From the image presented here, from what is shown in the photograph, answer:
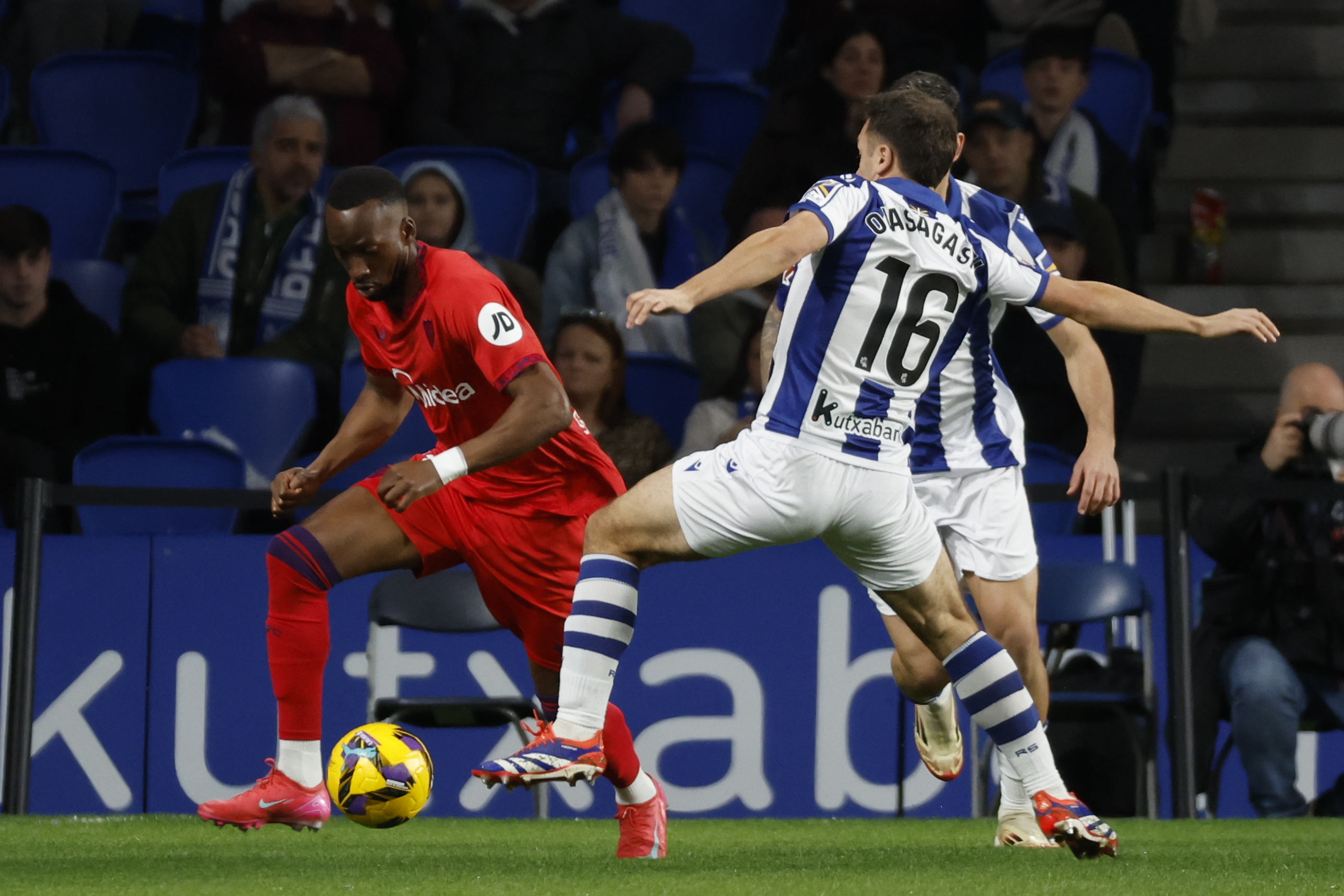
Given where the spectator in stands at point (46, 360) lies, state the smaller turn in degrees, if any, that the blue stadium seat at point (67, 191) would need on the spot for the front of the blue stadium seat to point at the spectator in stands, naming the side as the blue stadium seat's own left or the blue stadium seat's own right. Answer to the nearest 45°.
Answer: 0° — it already faces them

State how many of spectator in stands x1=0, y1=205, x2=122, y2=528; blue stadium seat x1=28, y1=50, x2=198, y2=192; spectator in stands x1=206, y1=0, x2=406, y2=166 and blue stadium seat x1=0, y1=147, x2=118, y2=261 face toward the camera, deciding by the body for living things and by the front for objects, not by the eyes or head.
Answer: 4

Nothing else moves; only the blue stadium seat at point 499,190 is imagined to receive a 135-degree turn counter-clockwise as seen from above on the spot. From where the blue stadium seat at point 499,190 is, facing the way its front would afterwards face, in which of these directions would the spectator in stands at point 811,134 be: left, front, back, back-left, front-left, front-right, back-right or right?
front-right

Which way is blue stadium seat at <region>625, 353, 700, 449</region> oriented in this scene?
toward the camera

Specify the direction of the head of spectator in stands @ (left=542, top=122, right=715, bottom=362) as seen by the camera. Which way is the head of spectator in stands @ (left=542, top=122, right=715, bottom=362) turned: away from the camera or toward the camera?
toward the camera

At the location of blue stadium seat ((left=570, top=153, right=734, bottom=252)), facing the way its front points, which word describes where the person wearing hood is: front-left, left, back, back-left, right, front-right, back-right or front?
front-right

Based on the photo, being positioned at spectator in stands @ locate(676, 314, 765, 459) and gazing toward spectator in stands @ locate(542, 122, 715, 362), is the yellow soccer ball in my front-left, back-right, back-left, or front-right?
back-left

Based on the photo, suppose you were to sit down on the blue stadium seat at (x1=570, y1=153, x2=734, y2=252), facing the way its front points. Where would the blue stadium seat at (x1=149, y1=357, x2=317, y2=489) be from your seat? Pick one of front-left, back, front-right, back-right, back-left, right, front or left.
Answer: front-right

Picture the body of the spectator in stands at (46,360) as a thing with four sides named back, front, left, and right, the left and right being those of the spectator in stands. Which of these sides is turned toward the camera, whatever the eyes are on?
front

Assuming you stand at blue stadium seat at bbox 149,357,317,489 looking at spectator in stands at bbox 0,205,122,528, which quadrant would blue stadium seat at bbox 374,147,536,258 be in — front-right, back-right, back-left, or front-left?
back-right

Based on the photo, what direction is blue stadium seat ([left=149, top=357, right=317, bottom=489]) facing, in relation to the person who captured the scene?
facing the viewer

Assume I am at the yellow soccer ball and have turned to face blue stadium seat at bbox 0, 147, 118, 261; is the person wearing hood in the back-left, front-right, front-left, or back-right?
front-right

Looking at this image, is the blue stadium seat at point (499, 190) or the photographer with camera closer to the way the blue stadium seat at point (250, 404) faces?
the photographer with camera

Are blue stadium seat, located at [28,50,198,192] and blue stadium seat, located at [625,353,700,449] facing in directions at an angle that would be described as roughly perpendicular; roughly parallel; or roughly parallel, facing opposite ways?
roughly parallel

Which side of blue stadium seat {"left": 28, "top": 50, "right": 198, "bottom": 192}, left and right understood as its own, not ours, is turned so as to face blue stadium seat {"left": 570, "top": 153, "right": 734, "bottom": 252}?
left
